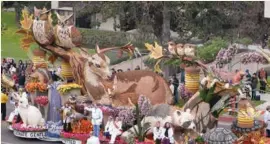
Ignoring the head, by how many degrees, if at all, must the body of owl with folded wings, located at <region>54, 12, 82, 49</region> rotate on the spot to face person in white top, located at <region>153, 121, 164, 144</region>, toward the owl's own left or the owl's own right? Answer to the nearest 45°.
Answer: approximately 90° to the owl's own left

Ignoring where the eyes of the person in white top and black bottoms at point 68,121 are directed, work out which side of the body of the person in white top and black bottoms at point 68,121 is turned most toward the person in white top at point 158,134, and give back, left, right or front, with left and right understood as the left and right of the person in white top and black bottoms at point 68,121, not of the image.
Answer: left

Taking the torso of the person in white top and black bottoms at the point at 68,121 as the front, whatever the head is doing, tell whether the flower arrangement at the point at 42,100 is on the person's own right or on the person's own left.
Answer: on the person's own right

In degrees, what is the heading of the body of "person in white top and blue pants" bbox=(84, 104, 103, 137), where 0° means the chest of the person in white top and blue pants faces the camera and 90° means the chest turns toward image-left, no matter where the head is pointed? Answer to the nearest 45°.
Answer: approximately 45°

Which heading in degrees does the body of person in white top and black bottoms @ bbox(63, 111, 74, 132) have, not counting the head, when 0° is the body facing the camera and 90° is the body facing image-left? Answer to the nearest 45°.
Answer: approximately 45°

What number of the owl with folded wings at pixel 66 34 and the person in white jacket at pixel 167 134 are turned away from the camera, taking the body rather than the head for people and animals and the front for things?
0

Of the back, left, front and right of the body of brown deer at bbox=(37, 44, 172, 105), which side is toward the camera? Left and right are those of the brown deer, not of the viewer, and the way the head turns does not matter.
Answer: left

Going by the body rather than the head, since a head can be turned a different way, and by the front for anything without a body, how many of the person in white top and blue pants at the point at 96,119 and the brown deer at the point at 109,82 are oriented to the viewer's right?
0
